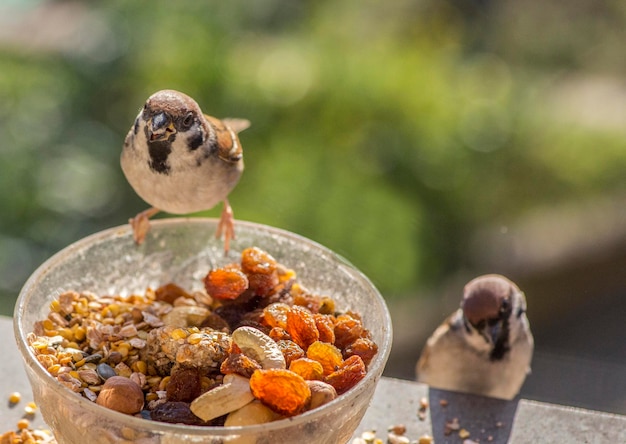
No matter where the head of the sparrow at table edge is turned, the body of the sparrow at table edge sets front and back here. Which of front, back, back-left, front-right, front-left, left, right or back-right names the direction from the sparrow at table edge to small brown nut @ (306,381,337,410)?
front-right

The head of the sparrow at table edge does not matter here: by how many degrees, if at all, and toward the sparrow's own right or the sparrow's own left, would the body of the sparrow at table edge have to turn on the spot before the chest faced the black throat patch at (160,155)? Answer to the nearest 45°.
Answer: approximately 90° to the sparrow's own right

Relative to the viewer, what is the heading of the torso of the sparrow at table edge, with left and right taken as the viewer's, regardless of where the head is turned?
facing the viewer and to the right of the viewer

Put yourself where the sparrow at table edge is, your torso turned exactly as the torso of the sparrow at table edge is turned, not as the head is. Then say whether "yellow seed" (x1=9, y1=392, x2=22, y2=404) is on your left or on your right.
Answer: on your right

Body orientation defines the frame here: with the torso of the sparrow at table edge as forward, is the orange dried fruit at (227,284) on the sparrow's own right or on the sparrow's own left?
on the sparrow's own right

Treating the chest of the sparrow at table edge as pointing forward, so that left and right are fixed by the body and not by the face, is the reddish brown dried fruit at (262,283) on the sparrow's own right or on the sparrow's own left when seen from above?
on the sparrow's own right

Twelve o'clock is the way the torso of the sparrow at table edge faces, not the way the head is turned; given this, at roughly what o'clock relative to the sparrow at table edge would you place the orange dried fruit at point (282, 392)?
The orange dried fruit is roughly at 2 o'clock from the sparrow at table edge.

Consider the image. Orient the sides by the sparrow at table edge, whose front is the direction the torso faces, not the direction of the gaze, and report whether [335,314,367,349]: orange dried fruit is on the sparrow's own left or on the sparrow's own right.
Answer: on the sparrow's own right

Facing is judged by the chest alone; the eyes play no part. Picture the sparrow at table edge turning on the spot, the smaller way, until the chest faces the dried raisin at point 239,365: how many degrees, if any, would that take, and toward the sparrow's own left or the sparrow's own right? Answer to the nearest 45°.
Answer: approximately 45° to the sparrow's own right

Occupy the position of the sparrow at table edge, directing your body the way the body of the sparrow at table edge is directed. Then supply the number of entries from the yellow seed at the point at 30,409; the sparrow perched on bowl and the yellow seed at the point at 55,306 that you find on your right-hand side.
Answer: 3
